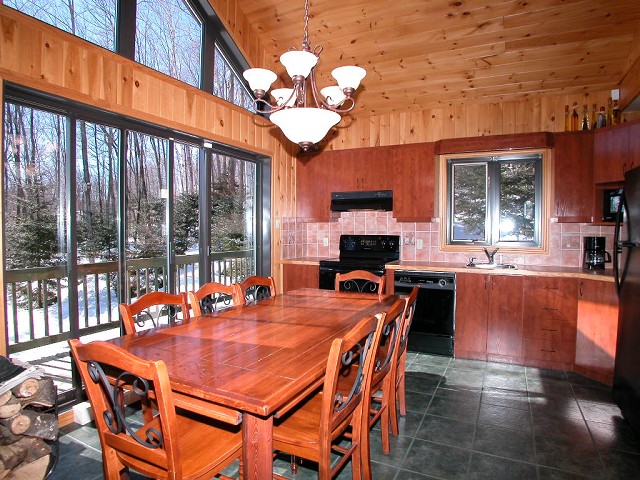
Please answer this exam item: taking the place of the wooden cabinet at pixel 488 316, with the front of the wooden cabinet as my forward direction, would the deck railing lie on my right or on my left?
on my right

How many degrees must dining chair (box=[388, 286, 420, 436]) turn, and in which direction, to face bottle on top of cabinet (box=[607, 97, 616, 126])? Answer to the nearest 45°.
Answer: approximately 135° to its right

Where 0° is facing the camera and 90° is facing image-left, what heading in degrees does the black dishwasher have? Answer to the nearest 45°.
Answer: approximately 0°

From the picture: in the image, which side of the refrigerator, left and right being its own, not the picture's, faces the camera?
left

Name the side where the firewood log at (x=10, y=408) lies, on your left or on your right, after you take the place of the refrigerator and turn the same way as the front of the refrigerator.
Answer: on your left

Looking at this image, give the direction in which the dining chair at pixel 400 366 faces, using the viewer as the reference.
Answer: facing to the left of the viewer

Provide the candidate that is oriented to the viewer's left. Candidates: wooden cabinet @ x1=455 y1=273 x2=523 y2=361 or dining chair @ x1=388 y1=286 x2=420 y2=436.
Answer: the dining chair

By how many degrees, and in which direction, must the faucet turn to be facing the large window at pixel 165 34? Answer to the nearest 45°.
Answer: approximately 45° to its right

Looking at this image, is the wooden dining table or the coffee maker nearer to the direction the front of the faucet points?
the wooden dining table

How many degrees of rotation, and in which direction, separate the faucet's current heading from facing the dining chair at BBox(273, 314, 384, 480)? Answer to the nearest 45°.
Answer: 0° — it already faces it

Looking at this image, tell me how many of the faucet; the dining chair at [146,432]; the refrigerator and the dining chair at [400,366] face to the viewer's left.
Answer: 2

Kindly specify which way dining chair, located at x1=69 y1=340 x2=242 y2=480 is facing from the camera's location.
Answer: facing away from the viewer and to the right of the viewer
